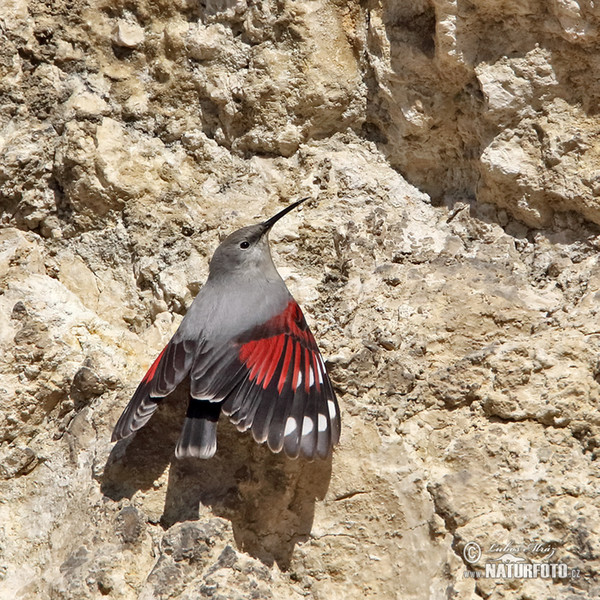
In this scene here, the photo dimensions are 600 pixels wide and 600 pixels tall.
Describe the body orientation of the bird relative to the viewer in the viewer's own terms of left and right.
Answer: facing away from the viewer and to the right of the viewer
